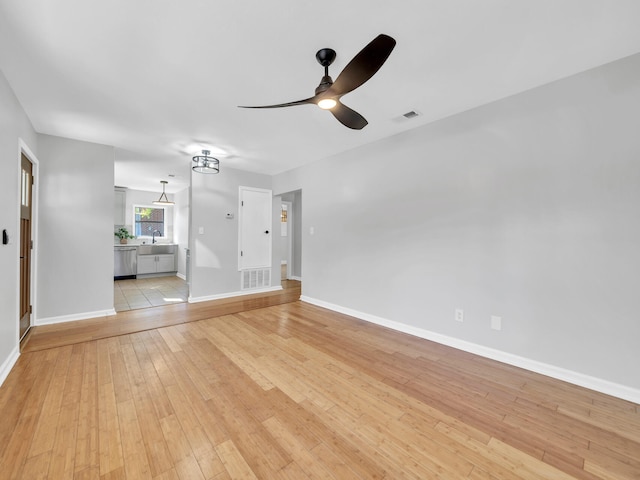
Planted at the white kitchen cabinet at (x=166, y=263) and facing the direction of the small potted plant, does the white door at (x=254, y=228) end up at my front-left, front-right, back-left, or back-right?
back-left

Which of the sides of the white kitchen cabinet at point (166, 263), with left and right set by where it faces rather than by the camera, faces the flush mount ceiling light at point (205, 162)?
front

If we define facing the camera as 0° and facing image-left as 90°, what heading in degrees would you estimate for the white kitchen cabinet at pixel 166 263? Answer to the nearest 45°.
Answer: approximately 0°

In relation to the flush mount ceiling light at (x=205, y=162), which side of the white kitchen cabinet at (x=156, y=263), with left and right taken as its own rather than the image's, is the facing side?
front

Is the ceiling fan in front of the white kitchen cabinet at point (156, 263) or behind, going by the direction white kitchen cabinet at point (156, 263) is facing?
in front

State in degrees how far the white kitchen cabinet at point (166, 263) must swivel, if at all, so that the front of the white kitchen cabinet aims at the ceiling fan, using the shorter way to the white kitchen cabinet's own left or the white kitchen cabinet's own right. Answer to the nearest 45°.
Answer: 0° — it already faces it

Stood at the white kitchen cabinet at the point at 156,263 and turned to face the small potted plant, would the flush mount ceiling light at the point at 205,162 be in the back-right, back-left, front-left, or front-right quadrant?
back-left

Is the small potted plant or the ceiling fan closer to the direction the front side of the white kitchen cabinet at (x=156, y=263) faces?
the ceiling fan

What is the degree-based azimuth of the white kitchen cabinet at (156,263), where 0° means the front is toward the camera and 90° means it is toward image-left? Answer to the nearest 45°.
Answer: approximately 0°
